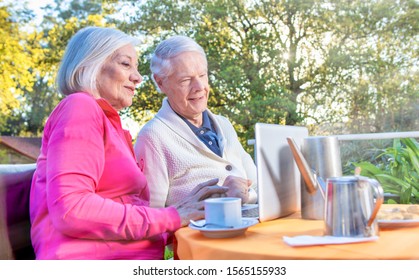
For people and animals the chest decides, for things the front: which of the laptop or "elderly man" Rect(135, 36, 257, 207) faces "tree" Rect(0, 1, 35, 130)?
the laptop

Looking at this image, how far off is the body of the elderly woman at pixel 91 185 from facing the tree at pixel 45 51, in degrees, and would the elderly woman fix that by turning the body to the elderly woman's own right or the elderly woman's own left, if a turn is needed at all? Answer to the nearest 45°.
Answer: approximately 90° to the elderly woman's own left

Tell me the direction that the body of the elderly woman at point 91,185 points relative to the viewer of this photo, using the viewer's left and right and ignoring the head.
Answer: facing to the right of the viewer

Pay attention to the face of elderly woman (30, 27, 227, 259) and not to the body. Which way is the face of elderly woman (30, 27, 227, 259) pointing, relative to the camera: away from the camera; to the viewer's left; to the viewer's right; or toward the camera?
to the viewer's right

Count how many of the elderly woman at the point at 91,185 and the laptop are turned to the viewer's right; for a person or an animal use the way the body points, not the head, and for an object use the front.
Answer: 1

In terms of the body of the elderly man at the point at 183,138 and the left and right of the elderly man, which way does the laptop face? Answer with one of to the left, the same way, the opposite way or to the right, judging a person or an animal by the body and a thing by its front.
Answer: the opposite way

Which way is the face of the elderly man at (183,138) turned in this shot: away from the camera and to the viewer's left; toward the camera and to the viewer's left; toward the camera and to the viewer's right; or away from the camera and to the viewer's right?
toward the camera and to the viewer's right

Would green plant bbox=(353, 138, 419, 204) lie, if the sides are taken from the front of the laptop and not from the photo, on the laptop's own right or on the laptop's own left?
on the laptop's own right

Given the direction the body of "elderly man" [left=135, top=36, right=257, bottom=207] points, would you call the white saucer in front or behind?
in front
